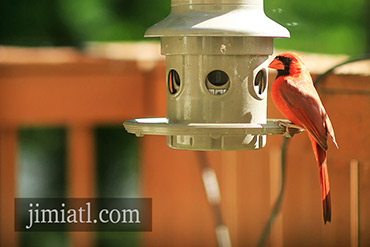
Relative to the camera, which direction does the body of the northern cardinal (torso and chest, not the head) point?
to the viewer's left
